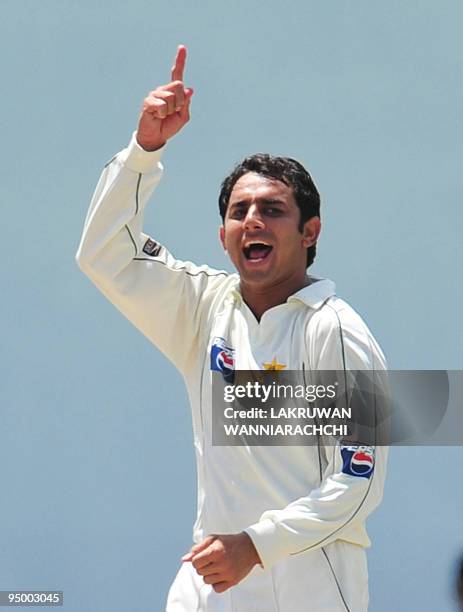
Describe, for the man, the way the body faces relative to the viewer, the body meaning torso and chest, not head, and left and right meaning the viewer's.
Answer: facing the viewer and to the left of the viewer

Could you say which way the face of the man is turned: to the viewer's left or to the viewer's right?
to the viewer's left
